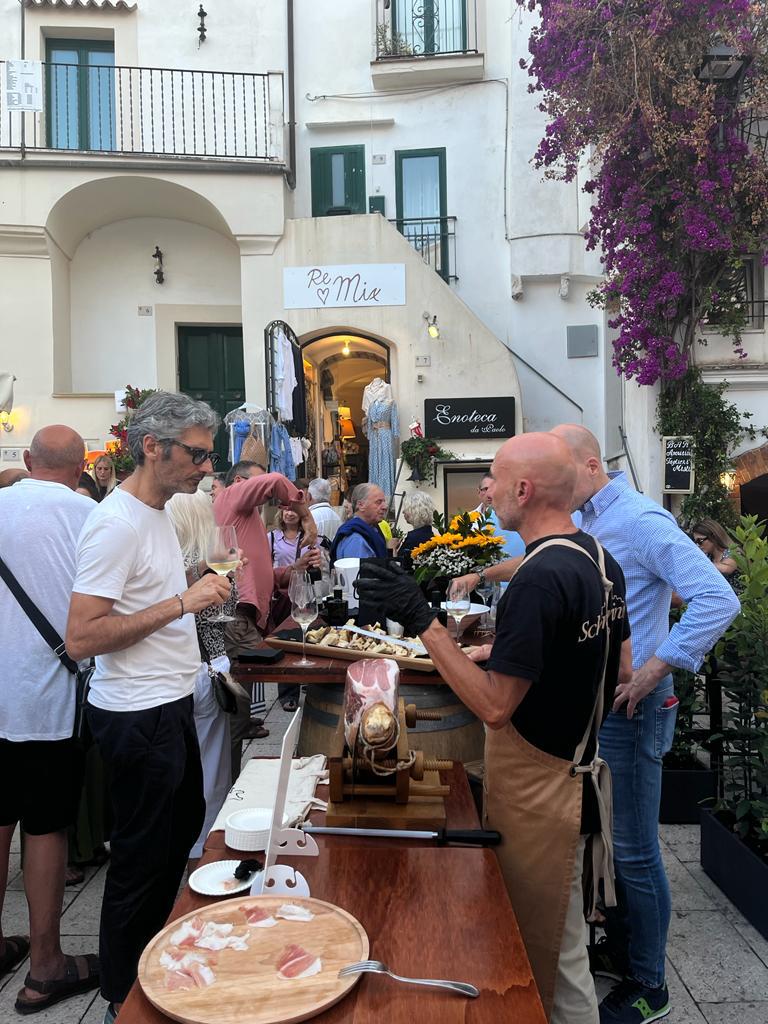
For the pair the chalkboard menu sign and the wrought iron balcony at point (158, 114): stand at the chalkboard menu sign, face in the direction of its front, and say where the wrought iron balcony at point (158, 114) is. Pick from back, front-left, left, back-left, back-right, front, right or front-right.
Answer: right

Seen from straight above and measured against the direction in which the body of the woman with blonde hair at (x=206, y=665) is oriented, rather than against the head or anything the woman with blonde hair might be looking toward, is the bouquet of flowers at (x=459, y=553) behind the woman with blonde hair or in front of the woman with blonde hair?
in front

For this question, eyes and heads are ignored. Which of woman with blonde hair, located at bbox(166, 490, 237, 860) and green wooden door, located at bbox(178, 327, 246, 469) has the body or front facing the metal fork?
the green wooden door

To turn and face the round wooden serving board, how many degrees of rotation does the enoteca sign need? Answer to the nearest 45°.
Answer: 0° — it already faces it

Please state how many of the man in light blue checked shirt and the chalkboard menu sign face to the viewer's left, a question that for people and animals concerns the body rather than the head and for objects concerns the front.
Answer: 1

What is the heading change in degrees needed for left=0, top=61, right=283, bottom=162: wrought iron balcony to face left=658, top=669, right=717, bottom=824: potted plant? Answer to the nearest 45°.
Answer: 0° — it already faces it

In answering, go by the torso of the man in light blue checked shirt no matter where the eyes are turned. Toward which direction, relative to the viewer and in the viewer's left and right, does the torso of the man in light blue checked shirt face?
facing to the left of the viewer

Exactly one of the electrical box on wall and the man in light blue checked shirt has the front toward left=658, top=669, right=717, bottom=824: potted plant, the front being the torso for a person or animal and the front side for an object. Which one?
the electrical box on wall

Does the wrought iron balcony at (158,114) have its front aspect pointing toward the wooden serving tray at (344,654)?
yes

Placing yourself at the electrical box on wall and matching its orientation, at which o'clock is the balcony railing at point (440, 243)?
The balcony railing is roughly at 3 o'clock from the electrical box on wall.

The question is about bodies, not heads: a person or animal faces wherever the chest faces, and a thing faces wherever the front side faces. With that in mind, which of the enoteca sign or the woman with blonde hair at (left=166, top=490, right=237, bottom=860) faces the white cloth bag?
the enoteca sign

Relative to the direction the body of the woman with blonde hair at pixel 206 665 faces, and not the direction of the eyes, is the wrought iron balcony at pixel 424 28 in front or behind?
in front

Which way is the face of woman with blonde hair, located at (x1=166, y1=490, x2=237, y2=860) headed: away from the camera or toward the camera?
away from the camera

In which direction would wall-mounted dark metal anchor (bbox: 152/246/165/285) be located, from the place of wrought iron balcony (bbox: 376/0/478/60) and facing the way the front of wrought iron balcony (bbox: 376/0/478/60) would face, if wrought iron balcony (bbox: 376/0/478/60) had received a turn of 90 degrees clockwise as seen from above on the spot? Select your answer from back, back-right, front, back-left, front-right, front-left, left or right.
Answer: front

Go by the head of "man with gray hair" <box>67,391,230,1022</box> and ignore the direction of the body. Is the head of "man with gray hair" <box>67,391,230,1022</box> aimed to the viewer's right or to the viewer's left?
to the viewer's right
